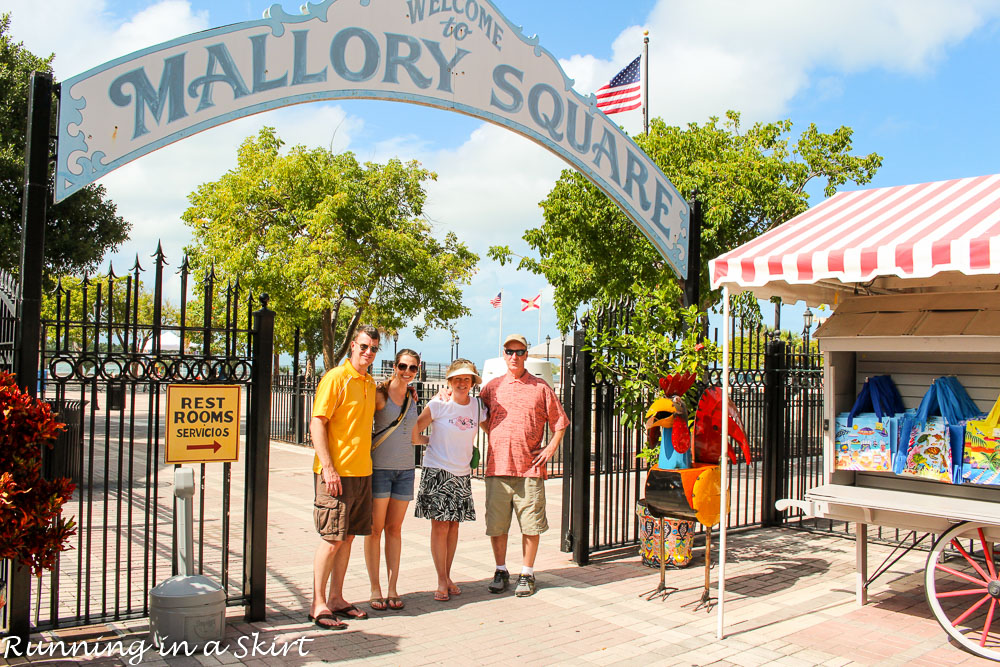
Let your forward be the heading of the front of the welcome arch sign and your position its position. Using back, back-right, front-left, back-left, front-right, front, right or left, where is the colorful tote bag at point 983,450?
front-left

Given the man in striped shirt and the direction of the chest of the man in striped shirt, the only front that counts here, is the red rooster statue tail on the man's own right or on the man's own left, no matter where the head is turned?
on the man's own left

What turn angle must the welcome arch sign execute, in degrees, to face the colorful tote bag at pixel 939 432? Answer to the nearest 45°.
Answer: approximately 45° to its left

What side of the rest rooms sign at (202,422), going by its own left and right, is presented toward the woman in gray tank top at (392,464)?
left

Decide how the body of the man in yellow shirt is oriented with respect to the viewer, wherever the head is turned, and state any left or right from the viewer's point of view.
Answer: facing the viewer and to the right of the viewer

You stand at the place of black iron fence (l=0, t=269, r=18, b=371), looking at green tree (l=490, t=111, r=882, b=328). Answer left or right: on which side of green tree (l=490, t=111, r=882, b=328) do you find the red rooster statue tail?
right

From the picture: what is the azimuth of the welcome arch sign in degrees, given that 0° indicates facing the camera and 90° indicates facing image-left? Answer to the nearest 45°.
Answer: approximately 315°

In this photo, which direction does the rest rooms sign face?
toward the camera

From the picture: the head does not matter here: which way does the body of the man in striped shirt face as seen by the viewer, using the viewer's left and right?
facing the viewer

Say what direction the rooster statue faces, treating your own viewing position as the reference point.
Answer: facing the viewer and to the left of the viewer

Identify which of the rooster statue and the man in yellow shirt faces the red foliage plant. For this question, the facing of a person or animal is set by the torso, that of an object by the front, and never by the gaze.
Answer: the rooster statue

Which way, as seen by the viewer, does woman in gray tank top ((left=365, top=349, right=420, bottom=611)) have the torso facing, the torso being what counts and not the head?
toward the camera

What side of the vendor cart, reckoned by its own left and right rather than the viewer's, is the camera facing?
front

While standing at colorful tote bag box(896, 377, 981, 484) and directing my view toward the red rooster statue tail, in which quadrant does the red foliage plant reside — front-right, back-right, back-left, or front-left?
front-left
